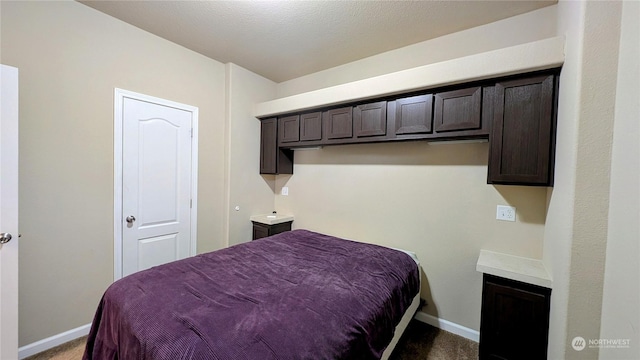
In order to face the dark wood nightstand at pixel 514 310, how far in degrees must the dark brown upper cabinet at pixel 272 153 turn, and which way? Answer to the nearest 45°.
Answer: approximately 90° to its left

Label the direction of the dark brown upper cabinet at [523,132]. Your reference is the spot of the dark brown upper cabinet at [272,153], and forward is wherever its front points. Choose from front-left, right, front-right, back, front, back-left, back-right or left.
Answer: left

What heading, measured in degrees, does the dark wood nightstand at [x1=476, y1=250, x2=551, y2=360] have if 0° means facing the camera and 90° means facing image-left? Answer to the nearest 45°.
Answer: approximately 0°

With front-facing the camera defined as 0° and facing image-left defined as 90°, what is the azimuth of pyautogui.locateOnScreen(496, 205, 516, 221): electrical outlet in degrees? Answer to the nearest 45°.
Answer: approximately 0°

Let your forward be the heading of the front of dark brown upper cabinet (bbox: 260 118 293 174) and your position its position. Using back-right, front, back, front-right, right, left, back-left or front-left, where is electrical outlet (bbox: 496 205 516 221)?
left

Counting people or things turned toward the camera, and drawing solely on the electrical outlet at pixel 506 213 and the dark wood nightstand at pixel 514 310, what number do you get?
2

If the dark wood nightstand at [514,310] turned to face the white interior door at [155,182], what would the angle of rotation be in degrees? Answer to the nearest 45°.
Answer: approximately 45° to its right
